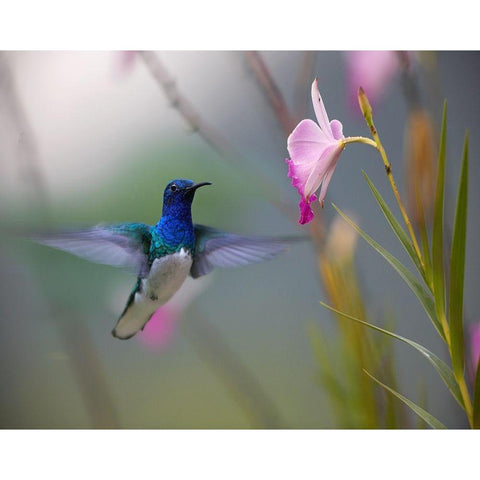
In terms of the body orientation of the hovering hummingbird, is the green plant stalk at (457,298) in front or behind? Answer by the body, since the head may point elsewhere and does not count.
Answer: in front

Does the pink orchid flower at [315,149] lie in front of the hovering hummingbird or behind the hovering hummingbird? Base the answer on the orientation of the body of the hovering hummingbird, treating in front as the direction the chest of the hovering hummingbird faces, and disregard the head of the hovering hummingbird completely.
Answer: in front

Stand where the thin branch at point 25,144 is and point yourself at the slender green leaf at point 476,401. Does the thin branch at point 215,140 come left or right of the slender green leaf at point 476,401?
left

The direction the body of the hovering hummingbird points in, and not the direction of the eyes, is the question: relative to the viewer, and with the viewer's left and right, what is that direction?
facing the viewer and to the right of the viewer
